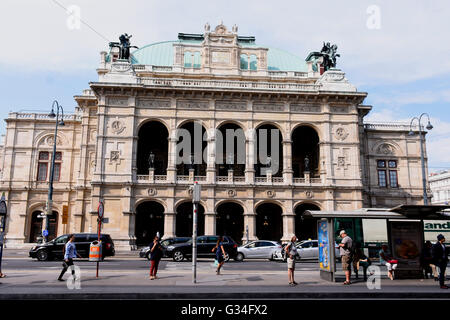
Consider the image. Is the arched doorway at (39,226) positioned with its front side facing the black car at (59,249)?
yes

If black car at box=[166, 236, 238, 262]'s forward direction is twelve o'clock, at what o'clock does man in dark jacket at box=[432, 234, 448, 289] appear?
The man in dark jacket is roughly at 8 o'clock from the black car.

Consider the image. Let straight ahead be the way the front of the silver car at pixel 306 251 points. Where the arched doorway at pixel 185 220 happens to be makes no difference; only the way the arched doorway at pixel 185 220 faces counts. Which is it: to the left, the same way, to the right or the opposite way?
to the left

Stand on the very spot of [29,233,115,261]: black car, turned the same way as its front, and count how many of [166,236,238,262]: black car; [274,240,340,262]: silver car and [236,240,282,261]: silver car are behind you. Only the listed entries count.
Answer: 3

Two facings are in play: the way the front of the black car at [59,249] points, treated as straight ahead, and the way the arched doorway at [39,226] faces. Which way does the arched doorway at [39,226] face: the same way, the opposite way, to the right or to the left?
to the left

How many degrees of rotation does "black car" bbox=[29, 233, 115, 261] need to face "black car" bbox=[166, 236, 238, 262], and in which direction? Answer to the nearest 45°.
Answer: approximately 180°

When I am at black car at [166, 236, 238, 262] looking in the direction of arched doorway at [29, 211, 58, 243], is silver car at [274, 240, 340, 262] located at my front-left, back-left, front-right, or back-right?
back-right

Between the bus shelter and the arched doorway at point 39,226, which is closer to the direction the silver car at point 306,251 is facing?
the arched doorway

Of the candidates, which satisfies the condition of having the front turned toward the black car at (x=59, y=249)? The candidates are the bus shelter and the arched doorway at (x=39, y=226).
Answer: the arched doorway

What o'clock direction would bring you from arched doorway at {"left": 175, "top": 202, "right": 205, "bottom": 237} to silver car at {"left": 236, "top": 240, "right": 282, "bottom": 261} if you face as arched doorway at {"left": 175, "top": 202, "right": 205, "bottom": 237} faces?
The silver car is roughly at 11 o'clock from the arched doorway.

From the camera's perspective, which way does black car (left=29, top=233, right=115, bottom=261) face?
to the viewer's left

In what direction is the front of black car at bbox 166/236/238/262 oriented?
to the viewer's left

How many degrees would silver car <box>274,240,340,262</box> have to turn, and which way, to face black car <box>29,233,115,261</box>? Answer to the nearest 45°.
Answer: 0° — it already faces it

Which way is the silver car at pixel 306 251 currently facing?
to the viewer's left
